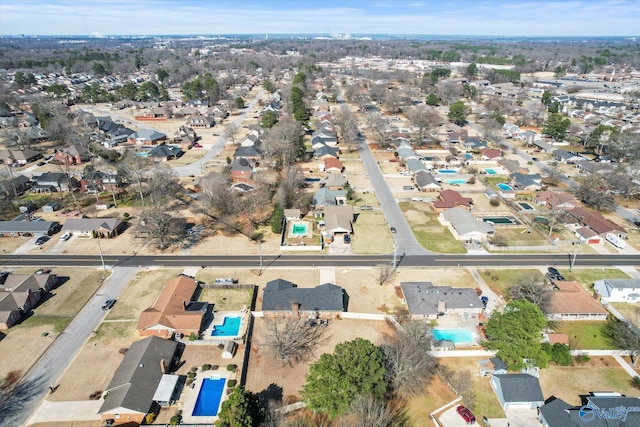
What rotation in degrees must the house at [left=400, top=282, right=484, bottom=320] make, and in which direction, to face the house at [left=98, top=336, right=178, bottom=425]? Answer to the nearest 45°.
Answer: approximately 135° to its left

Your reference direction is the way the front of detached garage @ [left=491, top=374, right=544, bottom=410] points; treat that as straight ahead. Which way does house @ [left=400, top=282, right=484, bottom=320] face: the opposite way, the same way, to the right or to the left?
the opposite way

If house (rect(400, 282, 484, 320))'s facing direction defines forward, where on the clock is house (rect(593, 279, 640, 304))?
house (rect(593, 279, 640, 304)) is roughly at 2 o'clock from house (rect(400, 282, 484, 320)).

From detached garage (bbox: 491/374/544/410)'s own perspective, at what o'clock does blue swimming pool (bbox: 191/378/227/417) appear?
The blue swimming pool is roughly at 2 o'clock from the detached garage.

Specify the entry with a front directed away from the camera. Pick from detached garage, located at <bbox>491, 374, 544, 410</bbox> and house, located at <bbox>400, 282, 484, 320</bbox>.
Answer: house, located at <bbox>400, 282, 484, 320</bbox>

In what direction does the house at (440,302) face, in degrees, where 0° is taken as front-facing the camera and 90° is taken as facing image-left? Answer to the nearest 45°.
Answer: approximately 180°

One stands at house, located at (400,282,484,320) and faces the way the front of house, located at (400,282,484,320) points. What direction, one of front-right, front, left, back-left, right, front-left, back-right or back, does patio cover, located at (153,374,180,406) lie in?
back-left

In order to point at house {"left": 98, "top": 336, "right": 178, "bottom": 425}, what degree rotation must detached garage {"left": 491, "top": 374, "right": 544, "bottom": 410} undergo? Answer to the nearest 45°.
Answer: approximately 45° to its right

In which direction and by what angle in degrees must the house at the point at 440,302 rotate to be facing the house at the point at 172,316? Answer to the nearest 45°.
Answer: approximately 135° to its left

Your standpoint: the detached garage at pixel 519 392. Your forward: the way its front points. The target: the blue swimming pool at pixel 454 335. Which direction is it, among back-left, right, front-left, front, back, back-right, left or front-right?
back-right

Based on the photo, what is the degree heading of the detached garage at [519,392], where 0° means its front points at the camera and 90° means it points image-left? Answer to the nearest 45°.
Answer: approximately 0°

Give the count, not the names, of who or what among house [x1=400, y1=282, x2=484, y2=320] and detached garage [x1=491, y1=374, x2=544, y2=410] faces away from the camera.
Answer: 1
